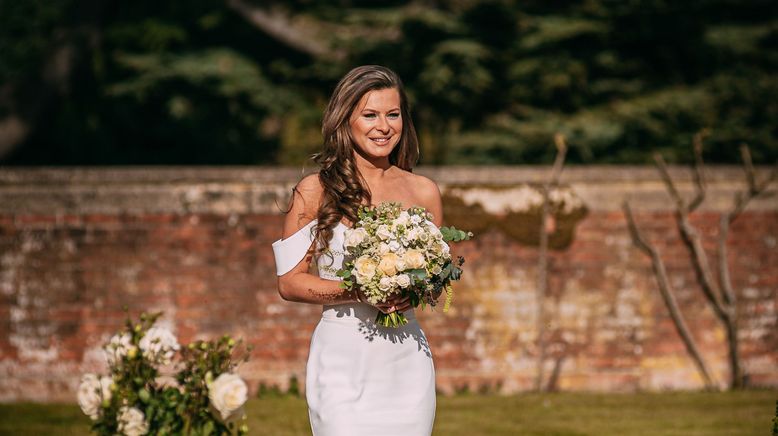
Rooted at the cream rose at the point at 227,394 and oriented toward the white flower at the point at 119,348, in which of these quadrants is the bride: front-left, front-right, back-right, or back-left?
back-right

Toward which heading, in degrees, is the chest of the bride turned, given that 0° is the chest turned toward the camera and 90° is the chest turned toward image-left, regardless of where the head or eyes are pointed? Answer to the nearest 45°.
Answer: approximately 315°

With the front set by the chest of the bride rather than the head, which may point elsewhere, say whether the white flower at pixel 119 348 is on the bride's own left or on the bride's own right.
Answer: on the bride's own right
